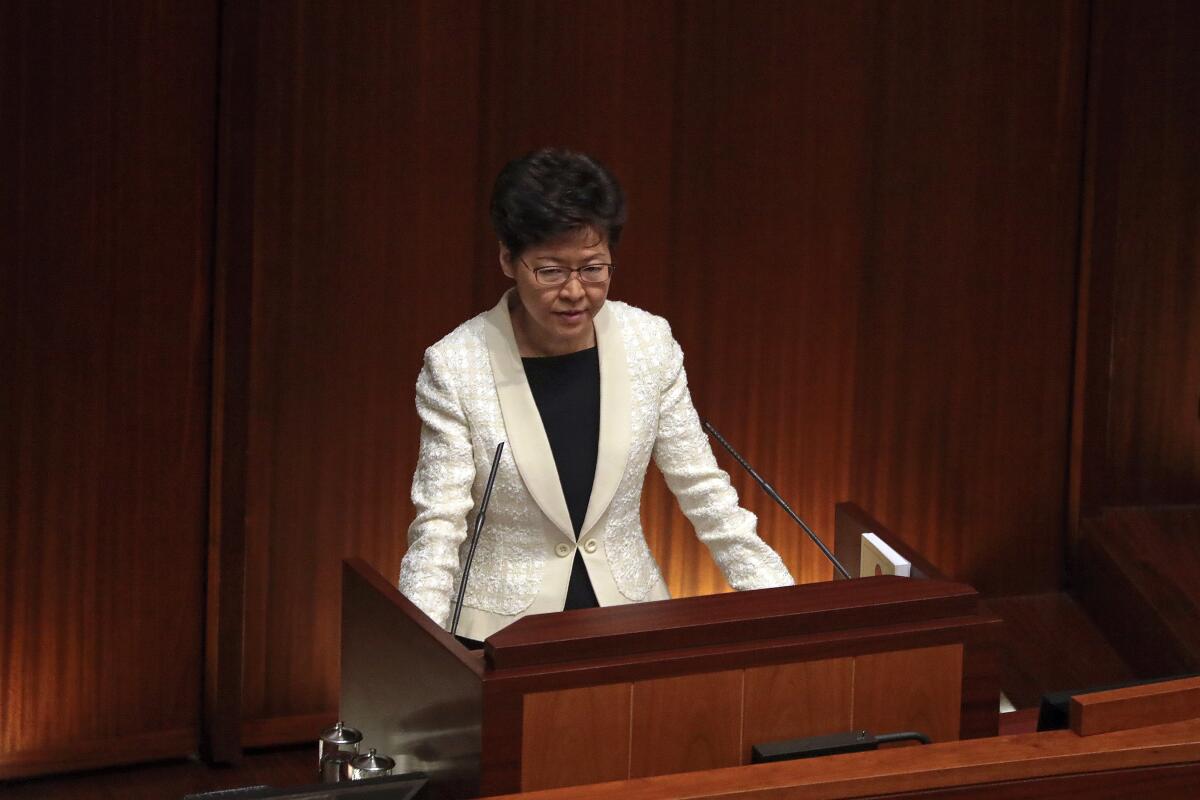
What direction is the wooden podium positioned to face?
toward the camera

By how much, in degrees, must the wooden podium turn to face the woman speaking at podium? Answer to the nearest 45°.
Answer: approximately 180°
